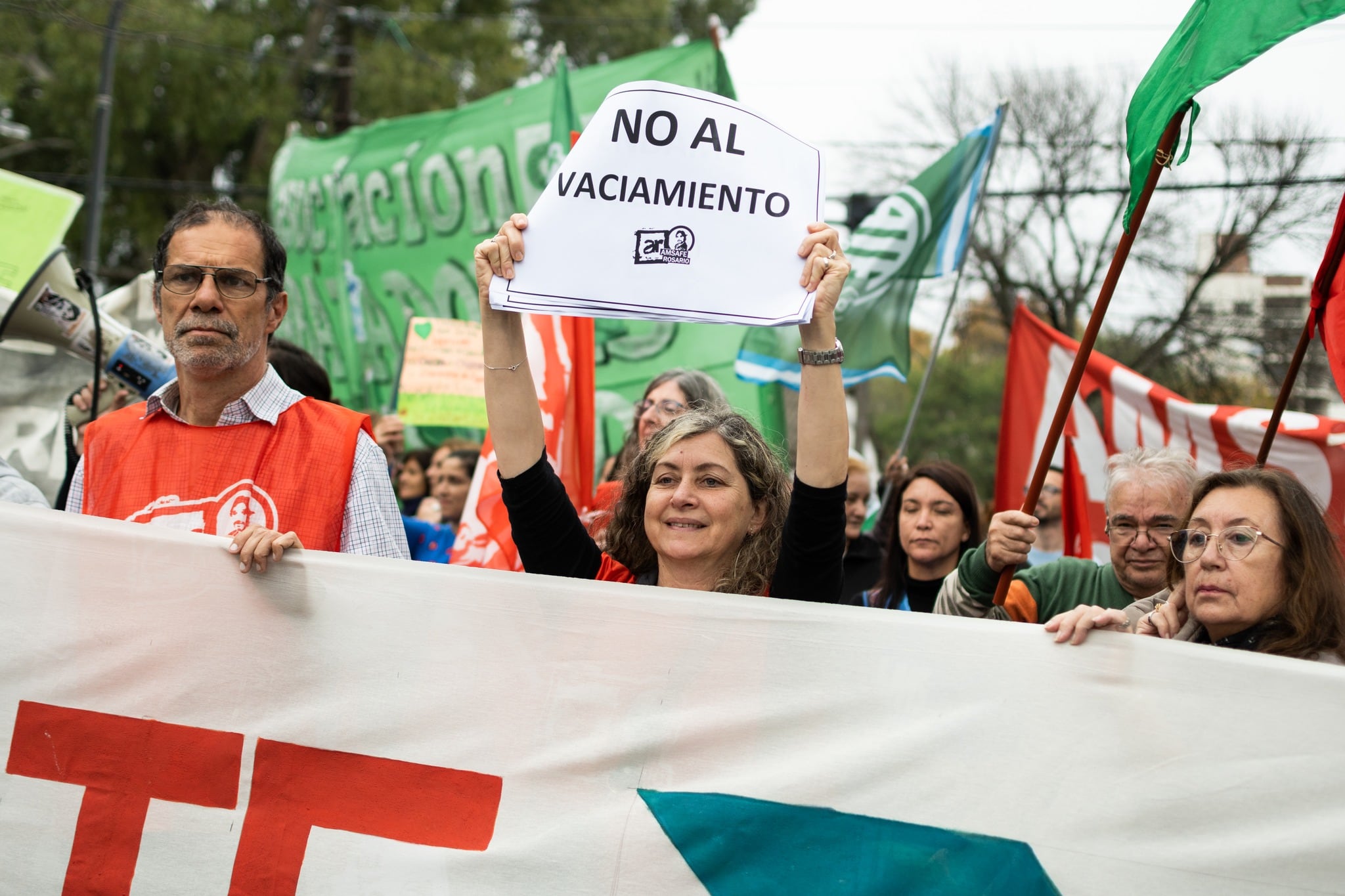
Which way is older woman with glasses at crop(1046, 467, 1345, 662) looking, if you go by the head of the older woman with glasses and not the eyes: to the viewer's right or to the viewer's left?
to the viewer's left

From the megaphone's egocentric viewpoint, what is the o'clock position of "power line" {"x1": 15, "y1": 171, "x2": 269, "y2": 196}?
The power line is roughly at 3 o'clock from the megaphone.

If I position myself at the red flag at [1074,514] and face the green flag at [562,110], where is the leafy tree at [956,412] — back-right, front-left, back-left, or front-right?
front-right

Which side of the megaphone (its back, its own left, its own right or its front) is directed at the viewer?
left

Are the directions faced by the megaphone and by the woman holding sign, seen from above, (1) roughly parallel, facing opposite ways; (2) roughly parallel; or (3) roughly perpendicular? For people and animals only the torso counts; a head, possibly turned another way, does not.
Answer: roughly perpendicular

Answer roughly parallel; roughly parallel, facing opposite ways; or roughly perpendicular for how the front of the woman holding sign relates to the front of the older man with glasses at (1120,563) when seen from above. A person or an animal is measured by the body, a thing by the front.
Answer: roughly parallel

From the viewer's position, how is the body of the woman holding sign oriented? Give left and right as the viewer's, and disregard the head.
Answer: facing the viewer

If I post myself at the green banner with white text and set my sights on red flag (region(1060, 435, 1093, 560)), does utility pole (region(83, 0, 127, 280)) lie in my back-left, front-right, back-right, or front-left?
back-right

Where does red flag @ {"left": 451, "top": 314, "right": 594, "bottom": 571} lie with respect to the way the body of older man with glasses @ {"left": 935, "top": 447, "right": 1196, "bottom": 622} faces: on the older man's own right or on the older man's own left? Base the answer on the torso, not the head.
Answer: on the older man's own right

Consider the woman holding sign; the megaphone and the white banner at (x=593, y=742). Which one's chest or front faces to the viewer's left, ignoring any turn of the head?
the megaphone

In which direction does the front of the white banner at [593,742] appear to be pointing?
toward the camera

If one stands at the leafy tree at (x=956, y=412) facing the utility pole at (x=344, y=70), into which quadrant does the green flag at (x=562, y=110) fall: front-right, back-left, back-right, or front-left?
front-left
